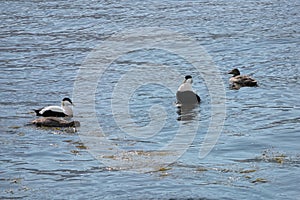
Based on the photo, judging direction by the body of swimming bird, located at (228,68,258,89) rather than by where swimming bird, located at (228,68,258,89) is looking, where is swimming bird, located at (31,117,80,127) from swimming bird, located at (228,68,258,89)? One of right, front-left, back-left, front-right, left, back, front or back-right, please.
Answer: front-left

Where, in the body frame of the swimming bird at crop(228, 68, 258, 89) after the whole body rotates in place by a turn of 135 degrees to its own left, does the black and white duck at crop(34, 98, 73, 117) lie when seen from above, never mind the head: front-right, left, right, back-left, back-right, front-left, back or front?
right

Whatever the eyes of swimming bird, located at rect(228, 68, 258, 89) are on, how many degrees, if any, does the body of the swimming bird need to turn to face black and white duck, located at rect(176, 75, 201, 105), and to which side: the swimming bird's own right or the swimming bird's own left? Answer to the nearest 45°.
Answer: approximately 45° to the swimming bird's own left

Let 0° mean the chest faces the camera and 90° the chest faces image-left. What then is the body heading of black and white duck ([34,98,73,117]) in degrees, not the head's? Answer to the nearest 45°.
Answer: approximately 270°

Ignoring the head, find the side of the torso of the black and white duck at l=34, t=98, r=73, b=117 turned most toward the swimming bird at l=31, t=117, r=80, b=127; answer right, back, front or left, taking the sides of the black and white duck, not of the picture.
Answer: right

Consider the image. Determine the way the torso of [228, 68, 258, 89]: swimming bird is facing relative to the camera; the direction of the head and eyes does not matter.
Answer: to the viewer's left
